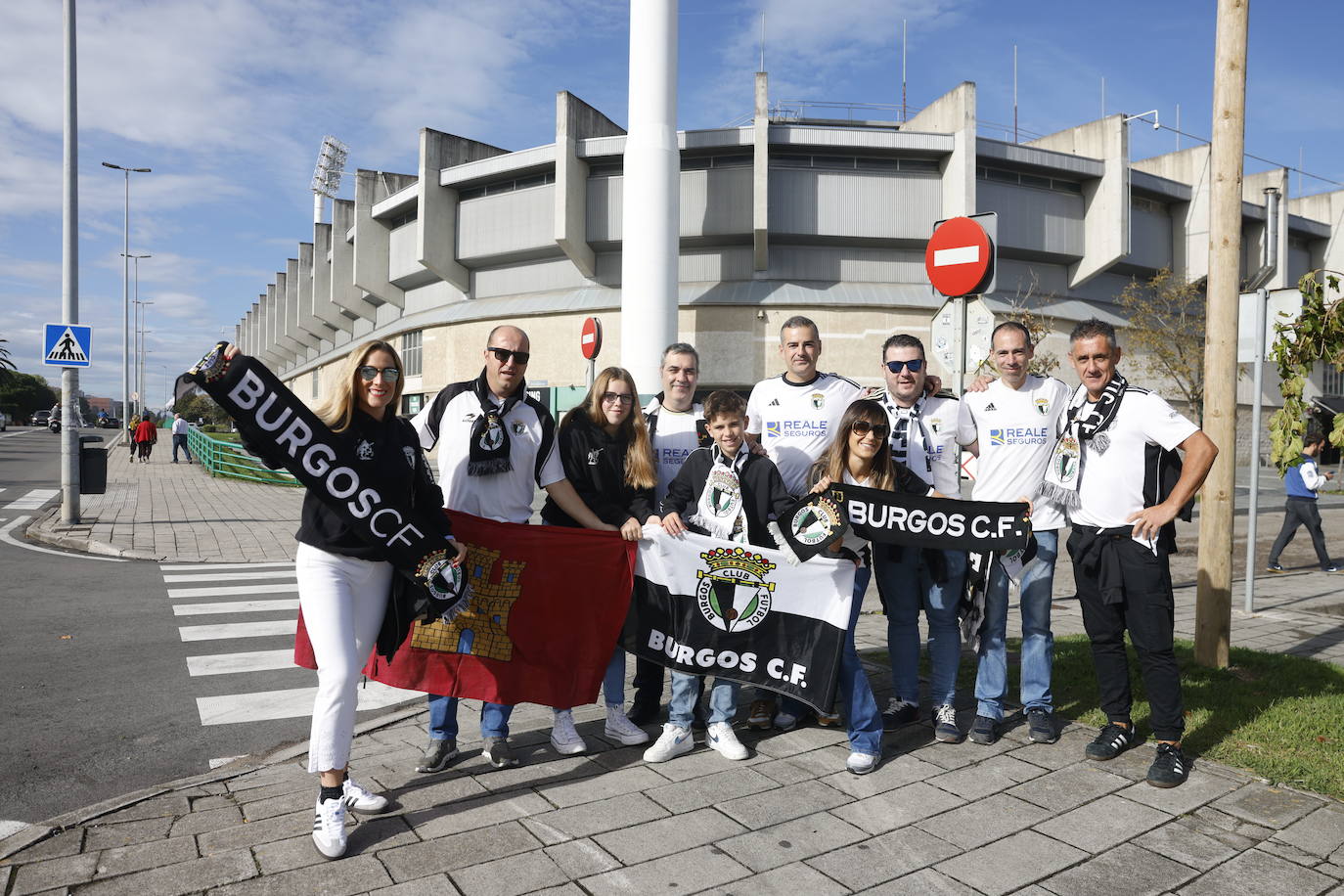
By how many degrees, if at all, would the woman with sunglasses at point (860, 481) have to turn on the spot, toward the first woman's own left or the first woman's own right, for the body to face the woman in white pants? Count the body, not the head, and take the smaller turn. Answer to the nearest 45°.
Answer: approximately 45° to the first woman's own right

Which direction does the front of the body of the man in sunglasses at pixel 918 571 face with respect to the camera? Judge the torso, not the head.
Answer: toward the camera

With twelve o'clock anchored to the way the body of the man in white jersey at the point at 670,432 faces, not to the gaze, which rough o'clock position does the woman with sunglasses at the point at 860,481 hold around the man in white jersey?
The woman with sunglasses is roughly at 10 o'clock from the man in white jersey.

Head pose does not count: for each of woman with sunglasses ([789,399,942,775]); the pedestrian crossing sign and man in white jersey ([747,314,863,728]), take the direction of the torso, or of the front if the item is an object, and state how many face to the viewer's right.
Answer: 0

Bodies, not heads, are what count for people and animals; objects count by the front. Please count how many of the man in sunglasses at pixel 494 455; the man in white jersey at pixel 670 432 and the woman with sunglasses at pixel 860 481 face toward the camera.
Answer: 3

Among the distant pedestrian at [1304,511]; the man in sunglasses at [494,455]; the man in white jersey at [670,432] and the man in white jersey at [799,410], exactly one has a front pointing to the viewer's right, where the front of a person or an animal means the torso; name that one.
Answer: the distant pedestrian

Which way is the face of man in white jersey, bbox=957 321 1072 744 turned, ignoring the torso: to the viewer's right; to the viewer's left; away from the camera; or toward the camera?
toward the camera

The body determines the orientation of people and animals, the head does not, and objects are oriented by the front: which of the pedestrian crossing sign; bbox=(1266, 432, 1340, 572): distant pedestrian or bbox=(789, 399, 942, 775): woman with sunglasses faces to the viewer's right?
the distant pedestrian

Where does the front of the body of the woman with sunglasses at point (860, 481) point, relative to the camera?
toward the camera

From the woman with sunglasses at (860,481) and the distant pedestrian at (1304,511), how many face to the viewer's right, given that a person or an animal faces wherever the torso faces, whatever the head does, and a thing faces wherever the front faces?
1

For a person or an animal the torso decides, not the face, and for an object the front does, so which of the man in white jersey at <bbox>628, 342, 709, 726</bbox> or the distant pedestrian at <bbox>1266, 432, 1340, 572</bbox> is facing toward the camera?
the man in white jersey

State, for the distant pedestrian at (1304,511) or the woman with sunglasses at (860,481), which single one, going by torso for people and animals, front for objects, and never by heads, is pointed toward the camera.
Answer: the woman with sunglasses

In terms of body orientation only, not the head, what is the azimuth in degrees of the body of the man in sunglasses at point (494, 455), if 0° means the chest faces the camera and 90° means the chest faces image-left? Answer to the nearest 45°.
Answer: approximately 0°

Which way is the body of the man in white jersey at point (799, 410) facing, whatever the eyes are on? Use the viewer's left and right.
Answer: facing the viewer

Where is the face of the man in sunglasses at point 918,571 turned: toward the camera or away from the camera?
toward the camera

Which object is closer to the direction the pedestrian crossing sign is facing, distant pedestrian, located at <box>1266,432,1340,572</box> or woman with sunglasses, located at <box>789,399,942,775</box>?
the woman with sunglasses

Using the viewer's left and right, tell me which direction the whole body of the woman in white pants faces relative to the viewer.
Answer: facing the viewer and to the right of the viewer
